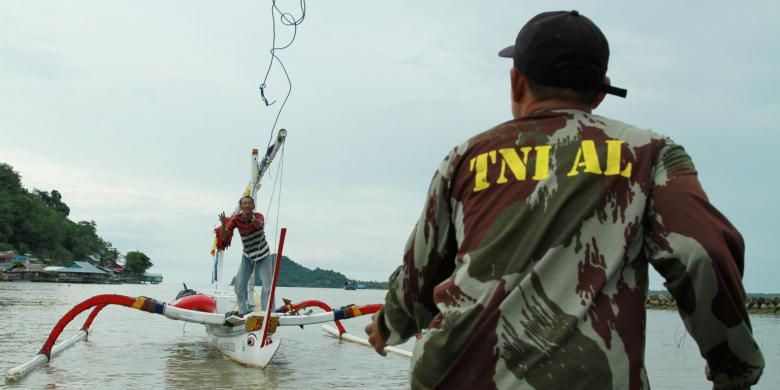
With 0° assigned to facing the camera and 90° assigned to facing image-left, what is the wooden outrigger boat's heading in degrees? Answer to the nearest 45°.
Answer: approximately 315°

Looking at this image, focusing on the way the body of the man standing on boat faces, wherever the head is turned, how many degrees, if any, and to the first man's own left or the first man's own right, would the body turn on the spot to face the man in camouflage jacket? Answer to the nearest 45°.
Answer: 0° — they already face them

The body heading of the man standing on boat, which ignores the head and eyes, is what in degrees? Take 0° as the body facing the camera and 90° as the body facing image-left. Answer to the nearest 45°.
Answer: approximately 0°
